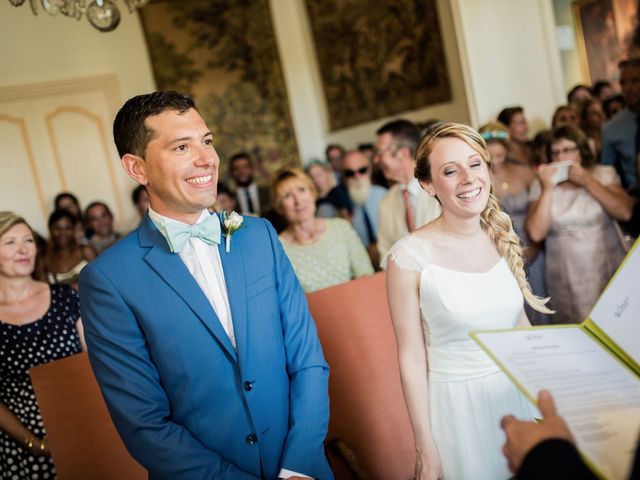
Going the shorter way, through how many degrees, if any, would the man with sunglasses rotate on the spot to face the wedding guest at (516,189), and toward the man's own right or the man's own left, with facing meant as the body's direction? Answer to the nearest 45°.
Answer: approximately 45° to the man's own left

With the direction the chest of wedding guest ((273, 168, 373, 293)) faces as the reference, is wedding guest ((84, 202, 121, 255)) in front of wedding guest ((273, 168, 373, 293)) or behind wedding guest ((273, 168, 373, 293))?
behind

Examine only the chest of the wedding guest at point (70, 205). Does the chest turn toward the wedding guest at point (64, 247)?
yes

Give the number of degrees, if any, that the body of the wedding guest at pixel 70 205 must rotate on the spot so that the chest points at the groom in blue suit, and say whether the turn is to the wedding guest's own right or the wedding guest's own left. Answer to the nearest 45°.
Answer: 0° — they already face them

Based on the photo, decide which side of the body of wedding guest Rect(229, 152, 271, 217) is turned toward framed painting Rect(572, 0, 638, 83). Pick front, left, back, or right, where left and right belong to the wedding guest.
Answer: left

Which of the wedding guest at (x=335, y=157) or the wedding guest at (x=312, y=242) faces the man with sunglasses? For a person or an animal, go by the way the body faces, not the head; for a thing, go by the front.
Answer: the wedding guest at (x=335, y=157)

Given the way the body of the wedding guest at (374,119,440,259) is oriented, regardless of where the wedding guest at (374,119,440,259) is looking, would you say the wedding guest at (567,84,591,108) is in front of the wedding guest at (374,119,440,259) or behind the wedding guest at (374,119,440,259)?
behind
